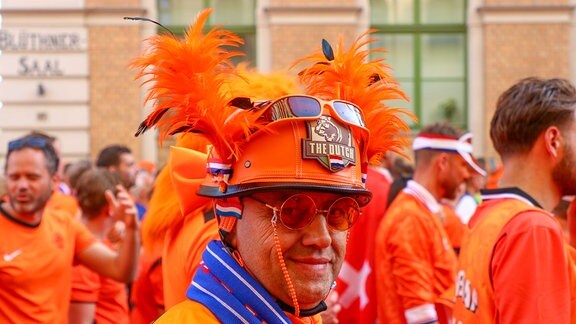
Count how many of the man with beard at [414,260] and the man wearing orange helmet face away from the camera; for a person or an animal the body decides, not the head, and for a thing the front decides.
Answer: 0

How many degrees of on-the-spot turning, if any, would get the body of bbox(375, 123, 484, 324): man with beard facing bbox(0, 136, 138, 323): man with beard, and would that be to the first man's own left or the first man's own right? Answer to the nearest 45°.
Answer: approximately 180°

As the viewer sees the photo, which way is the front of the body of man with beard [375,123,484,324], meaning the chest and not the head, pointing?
to the viewer's right

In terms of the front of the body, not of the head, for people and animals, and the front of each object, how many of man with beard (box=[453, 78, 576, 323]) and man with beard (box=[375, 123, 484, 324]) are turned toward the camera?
0

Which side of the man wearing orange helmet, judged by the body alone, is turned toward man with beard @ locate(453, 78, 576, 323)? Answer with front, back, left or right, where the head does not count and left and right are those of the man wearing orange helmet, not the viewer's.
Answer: left

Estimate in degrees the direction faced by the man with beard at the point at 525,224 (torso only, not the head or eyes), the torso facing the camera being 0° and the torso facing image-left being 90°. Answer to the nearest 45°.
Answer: approximately 225°

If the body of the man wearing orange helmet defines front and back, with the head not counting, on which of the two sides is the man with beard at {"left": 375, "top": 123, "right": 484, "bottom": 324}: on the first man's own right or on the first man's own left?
on the first man's own left

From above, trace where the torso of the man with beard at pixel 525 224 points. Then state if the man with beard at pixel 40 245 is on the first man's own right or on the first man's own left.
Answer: on the first man's own left

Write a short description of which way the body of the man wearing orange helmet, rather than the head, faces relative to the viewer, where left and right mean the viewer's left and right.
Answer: facing the viewer and to the right of the viewer
